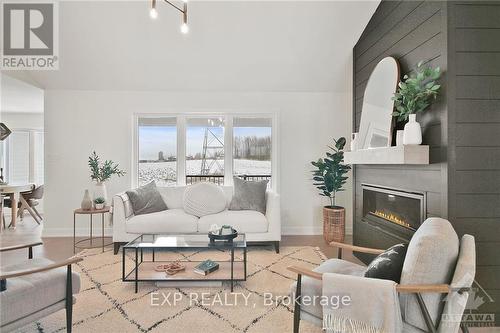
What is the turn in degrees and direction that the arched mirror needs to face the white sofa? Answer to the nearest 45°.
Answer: approximately 45° to its right

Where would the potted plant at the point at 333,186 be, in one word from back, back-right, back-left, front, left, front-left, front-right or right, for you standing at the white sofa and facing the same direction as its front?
left

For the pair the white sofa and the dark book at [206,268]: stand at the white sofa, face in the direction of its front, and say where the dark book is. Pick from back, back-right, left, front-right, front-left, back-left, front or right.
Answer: front

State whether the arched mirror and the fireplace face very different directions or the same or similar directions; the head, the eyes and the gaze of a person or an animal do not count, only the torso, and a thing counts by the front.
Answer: same or similar directions

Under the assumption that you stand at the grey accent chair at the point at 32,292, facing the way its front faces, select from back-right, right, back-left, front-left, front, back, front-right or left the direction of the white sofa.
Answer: front

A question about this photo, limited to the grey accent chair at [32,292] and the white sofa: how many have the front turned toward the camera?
1

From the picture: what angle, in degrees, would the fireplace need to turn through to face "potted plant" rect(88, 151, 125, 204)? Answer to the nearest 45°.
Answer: approximately 45° to its right

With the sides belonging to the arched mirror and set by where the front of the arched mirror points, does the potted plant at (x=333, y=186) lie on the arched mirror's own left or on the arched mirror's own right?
on the arched mirror's own right

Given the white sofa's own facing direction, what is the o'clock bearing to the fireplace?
The fireplace is roughly at 10 o'clock from the white sofa.

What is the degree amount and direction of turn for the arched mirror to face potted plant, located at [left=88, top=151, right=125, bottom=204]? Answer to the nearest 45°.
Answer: approximately 45° to its right

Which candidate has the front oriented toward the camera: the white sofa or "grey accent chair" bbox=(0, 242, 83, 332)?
the white sofa

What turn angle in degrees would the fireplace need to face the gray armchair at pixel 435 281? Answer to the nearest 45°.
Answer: approximately 45° to its left

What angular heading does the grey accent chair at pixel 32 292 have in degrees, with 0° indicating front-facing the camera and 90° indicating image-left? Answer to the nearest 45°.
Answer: approximately 225°

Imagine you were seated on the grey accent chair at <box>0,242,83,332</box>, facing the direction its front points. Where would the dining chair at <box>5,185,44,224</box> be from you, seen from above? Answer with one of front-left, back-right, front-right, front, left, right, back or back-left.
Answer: front-left

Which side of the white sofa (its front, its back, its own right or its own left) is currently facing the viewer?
front

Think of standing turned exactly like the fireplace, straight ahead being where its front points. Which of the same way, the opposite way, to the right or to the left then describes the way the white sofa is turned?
to the left

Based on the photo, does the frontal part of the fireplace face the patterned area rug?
yes
